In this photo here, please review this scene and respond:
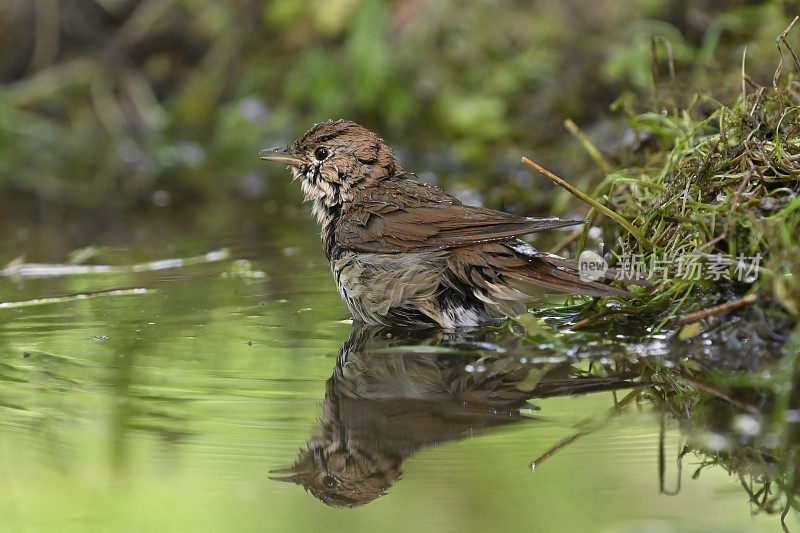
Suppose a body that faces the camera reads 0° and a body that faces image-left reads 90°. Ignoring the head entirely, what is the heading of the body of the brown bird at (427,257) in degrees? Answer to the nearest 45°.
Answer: approximately 90°

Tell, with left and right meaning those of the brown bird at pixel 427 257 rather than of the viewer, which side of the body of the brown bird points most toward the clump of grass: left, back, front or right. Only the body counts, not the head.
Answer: back
